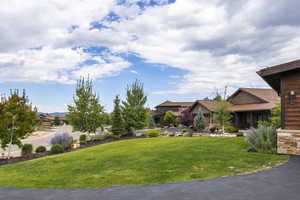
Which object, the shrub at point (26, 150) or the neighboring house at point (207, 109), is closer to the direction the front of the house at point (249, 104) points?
the shrub

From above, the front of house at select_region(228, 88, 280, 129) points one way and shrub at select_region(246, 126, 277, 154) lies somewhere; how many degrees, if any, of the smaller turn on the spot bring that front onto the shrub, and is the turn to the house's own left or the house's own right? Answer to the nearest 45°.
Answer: approximately 45° to the house's own left

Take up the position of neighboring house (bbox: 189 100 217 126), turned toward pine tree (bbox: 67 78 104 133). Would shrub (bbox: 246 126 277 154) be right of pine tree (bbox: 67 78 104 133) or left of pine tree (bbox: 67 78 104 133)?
left

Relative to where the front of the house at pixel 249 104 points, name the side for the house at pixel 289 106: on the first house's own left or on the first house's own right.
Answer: on the first house's own left

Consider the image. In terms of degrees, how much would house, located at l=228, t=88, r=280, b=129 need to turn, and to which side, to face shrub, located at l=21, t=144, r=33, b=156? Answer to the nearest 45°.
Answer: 0° — it already faces it

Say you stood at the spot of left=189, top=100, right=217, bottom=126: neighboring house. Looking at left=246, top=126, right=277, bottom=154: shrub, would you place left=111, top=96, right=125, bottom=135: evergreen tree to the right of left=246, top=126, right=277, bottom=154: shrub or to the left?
right

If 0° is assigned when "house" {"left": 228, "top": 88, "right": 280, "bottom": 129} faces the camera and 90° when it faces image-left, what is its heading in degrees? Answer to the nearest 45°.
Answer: approximately 45°
